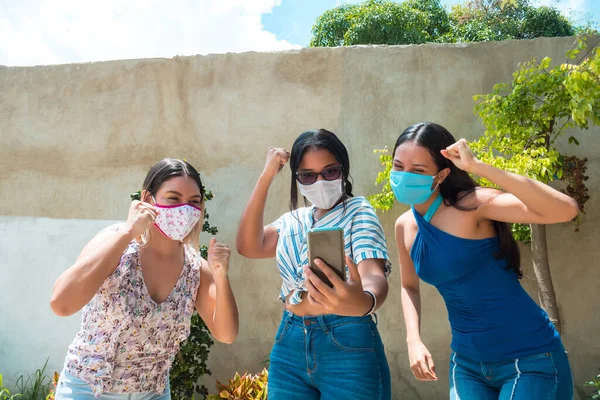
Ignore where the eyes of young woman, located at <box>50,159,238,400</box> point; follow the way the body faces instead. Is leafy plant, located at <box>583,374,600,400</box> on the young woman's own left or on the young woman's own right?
on the young woman's own left

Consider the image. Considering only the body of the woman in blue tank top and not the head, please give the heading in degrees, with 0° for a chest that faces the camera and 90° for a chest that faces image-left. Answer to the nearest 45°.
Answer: approximately 45°

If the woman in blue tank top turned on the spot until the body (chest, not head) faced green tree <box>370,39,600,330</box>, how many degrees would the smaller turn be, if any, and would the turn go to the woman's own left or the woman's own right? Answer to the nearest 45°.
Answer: approximately 135° to the woman's own right

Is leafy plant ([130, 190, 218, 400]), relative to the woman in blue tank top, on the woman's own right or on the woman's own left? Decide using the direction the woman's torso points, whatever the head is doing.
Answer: on the woman's own right

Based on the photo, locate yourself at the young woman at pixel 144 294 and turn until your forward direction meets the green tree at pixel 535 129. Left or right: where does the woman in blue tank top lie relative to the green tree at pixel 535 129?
right

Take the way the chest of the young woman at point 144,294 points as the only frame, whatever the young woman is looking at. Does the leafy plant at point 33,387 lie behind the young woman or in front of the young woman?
behind

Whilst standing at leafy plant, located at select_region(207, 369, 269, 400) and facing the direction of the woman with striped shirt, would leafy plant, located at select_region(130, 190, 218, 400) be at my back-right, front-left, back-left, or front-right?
back-right

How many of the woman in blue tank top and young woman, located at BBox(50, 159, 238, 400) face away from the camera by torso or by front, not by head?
0

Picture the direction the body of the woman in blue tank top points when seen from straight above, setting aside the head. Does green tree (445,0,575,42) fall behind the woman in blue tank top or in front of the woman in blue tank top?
behind

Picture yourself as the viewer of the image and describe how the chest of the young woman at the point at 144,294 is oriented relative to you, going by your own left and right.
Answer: facing the viewer and to the right of the viewer

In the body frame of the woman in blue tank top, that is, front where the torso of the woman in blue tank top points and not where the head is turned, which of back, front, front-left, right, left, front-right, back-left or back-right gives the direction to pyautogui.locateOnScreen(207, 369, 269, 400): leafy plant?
right

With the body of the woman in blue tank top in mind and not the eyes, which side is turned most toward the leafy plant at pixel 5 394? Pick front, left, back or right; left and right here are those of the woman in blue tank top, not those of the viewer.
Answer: right
